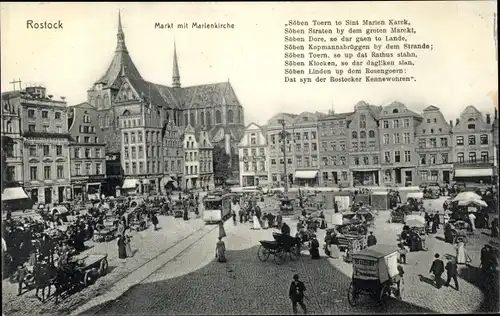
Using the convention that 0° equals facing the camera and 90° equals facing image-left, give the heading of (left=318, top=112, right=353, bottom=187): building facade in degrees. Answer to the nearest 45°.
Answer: approximately 0°

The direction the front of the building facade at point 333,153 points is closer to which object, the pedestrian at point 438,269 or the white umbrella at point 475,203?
the pedestrian

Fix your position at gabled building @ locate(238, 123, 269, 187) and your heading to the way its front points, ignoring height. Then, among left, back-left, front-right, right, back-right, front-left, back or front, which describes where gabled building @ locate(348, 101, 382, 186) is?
left

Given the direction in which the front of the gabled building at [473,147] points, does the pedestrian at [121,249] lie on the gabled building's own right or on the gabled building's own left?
on the gabled building's own right

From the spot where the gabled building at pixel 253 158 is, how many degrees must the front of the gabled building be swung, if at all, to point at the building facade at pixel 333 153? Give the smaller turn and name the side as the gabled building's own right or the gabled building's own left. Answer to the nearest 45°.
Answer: approximately 90° to the gabled building's own left

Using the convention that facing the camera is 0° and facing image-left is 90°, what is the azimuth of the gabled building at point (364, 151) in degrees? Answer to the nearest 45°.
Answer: approximately 0°

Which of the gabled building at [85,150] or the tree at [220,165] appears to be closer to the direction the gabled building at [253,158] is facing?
the gabled building

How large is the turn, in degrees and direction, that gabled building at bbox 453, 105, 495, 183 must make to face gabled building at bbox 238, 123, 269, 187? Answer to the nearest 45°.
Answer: approximately 90° to its right

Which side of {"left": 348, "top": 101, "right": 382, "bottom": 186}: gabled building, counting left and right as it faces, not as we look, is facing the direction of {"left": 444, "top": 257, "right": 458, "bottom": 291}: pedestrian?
front
